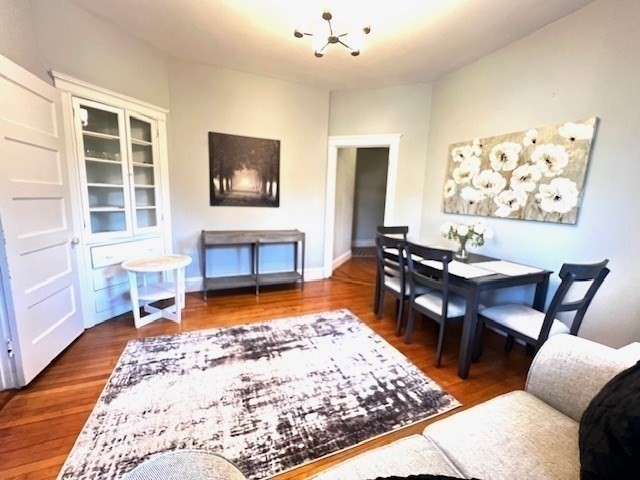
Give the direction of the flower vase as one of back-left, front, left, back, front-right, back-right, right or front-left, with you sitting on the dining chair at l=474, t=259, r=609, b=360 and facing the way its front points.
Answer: front

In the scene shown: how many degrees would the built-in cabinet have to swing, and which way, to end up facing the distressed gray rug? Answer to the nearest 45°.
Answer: approximately 45° to its right

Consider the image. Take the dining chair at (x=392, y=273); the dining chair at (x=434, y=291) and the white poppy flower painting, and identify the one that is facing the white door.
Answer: the white poppy flower painting

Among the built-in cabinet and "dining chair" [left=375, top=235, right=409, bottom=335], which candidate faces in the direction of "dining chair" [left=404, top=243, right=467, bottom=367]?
the built-in cabinet

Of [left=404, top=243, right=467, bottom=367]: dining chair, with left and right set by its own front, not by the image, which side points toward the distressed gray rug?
back

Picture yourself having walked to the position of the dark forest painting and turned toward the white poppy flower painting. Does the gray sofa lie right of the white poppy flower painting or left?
right

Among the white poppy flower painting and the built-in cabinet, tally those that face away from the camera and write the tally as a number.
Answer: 0

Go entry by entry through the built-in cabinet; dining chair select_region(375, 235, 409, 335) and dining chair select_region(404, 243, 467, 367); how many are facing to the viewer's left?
0

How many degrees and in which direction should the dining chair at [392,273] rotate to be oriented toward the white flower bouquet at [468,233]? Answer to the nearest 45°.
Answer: approximately 45° to its right

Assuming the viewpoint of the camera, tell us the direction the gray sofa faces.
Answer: facing away from the viewer and to the left of the viewer

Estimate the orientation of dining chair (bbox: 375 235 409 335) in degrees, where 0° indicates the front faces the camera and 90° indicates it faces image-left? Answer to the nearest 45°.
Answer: approximately 225°

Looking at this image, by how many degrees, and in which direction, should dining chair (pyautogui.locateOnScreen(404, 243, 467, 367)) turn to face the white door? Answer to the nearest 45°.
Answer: approximately 180°

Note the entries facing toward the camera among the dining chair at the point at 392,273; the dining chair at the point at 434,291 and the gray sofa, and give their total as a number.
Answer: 0

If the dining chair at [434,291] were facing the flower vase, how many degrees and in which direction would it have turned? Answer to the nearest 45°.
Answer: approximately 45° to its left

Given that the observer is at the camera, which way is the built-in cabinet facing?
facing the viewer and to the right of the viewer

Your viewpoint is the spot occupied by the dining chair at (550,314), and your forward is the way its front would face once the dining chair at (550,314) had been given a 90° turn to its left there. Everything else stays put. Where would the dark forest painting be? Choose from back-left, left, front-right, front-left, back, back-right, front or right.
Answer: front-right
